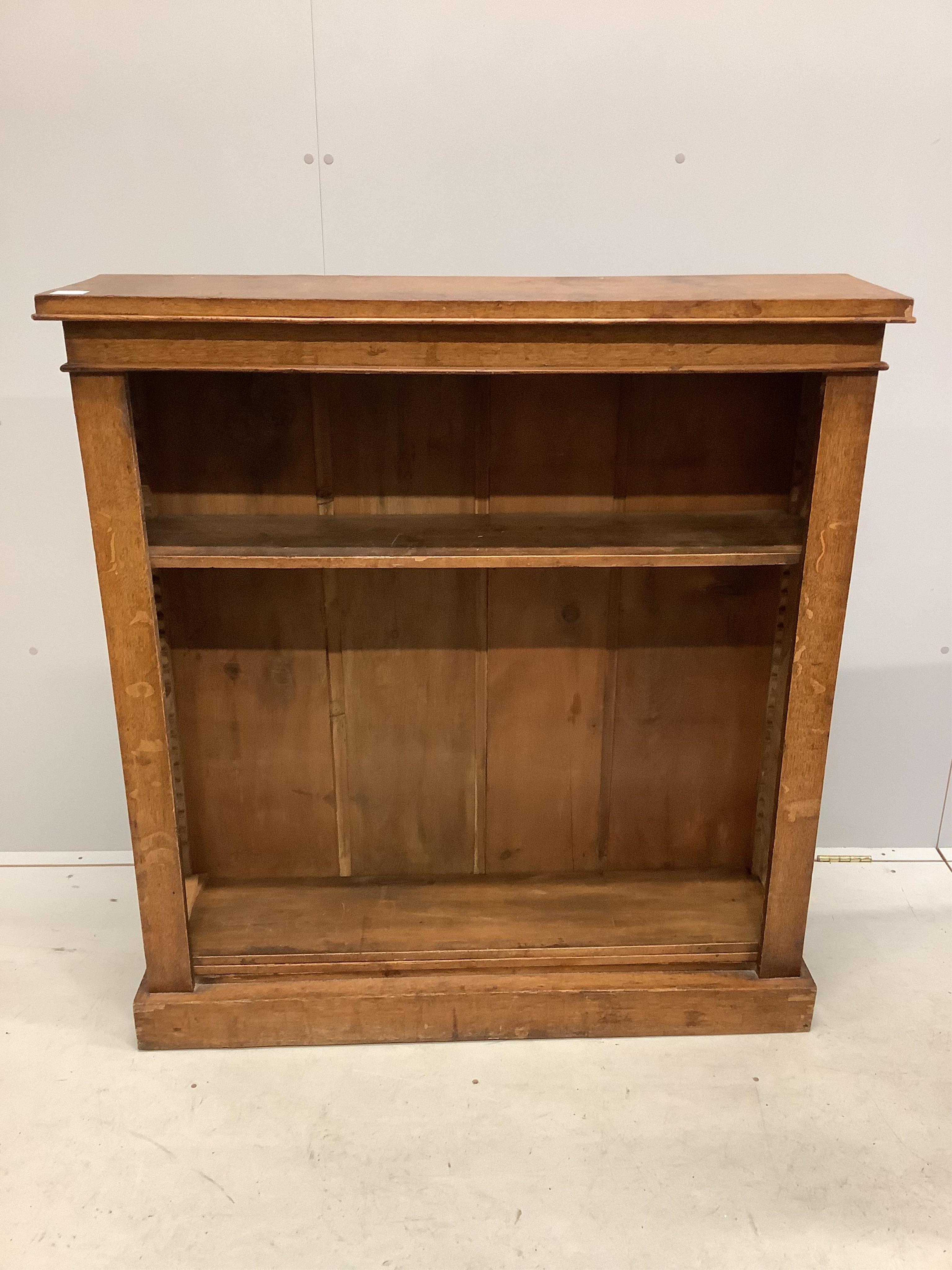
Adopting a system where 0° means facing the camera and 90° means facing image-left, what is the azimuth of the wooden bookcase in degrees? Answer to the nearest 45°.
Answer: approximately 0°
